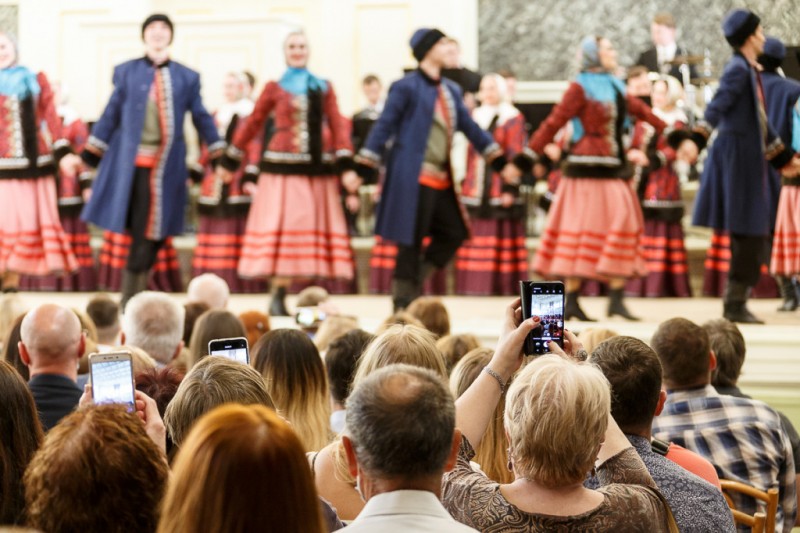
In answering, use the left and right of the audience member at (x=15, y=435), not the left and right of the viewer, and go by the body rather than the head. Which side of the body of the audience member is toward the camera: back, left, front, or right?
back

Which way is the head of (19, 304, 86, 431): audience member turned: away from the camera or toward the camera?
away from the camera

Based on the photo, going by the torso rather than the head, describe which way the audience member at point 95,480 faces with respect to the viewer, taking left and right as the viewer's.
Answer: facing away from the viewer

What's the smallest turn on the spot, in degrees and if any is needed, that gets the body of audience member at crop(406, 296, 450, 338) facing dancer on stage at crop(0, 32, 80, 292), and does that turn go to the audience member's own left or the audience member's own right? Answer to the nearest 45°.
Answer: approximately 45° to the audience member's own left

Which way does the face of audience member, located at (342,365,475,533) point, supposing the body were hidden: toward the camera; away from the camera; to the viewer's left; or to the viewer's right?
away from the camera

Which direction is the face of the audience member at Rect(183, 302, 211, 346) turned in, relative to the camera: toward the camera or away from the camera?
away from the camera

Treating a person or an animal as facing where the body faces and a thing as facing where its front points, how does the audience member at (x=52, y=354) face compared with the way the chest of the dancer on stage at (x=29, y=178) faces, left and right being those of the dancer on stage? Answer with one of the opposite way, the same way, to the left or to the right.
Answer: the opposite way

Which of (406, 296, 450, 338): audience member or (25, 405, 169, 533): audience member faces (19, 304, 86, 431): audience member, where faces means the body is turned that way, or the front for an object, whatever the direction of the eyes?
(25, 405, 169, 533): audience member

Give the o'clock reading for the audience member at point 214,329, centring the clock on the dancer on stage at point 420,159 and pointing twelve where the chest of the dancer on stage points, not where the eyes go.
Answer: The audience member is roughly at 2 o'clock from the dancer on stage.

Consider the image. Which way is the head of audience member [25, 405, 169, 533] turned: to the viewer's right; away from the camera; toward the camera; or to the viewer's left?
away from the camera

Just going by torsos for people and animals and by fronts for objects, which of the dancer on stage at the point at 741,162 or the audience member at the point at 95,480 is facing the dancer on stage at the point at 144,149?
the audience member

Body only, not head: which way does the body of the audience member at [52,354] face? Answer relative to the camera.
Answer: away from the camera

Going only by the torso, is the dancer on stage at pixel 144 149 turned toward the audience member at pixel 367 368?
yes

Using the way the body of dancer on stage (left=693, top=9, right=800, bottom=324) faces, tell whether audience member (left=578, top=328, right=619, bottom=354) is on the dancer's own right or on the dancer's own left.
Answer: on the dancer's own right

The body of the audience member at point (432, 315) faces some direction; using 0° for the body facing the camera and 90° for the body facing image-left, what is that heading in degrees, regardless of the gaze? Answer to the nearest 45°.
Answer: approximately 180°
